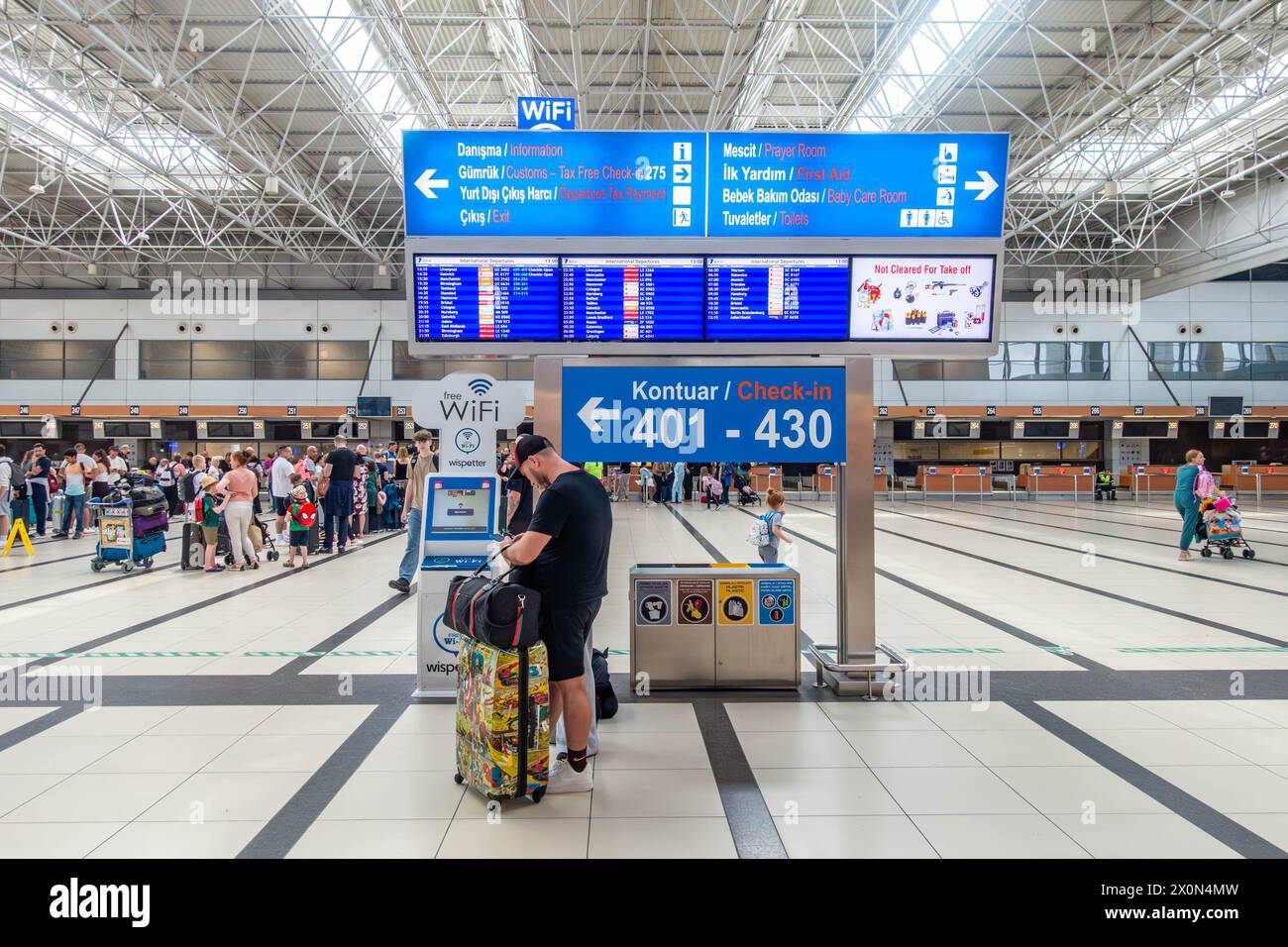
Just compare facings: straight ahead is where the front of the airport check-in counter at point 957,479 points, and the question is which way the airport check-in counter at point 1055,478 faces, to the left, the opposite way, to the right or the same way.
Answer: the same way

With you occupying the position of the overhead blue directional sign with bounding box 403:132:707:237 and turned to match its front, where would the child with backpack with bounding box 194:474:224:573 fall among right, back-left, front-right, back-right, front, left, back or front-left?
back-right

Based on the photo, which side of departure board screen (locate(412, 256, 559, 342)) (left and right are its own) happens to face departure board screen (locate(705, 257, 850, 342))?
left

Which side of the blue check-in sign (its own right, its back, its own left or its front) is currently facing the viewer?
front

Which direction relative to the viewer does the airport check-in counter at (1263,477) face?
toward the camera

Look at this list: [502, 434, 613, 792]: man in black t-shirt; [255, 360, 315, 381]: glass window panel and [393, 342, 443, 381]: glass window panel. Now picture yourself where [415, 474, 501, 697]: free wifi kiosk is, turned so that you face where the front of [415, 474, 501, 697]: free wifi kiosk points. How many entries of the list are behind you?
2

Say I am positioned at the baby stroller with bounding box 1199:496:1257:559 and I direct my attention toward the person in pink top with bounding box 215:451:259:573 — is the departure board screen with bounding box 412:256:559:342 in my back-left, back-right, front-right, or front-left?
front-left

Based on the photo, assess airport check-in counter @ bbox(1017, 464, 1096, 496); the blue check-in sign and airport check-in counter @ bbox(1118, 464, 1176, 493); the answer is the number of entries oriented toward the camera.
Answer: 3

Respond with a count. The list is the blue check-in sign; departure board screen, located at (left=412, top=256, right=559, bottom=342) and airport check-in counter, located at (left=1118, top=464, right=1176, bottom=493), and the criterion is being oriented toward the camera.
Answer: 3

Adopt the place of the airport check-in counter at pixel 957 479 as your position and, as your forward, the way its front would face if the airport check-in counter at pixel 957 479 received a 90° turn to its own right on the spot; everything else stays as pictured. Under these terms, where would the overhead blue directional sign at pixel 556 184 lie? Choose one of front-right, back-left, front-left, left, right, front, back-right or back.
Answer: left

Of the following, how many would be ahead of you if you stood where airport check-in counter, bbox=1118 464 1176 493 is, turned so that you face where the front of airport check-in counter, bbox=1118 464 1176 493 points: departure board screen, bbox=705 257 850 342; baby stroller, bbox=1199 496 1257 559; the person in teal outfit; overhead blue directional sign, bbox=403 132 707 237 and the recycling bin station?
5

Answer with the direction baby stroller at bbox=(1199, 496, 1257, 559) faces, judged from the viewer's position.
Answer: facing the viewer and to the right of the viewer

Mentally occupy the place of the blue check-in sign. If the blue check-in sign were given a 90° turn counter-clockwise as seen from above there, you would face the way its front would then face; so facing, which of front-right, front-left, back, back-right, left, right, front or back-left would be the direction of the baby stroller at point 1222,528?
front-left

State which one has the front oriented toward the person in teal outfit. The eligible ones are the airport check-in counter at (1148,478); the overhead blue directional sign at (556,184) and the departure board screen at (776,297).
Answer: the airport check-in counter
